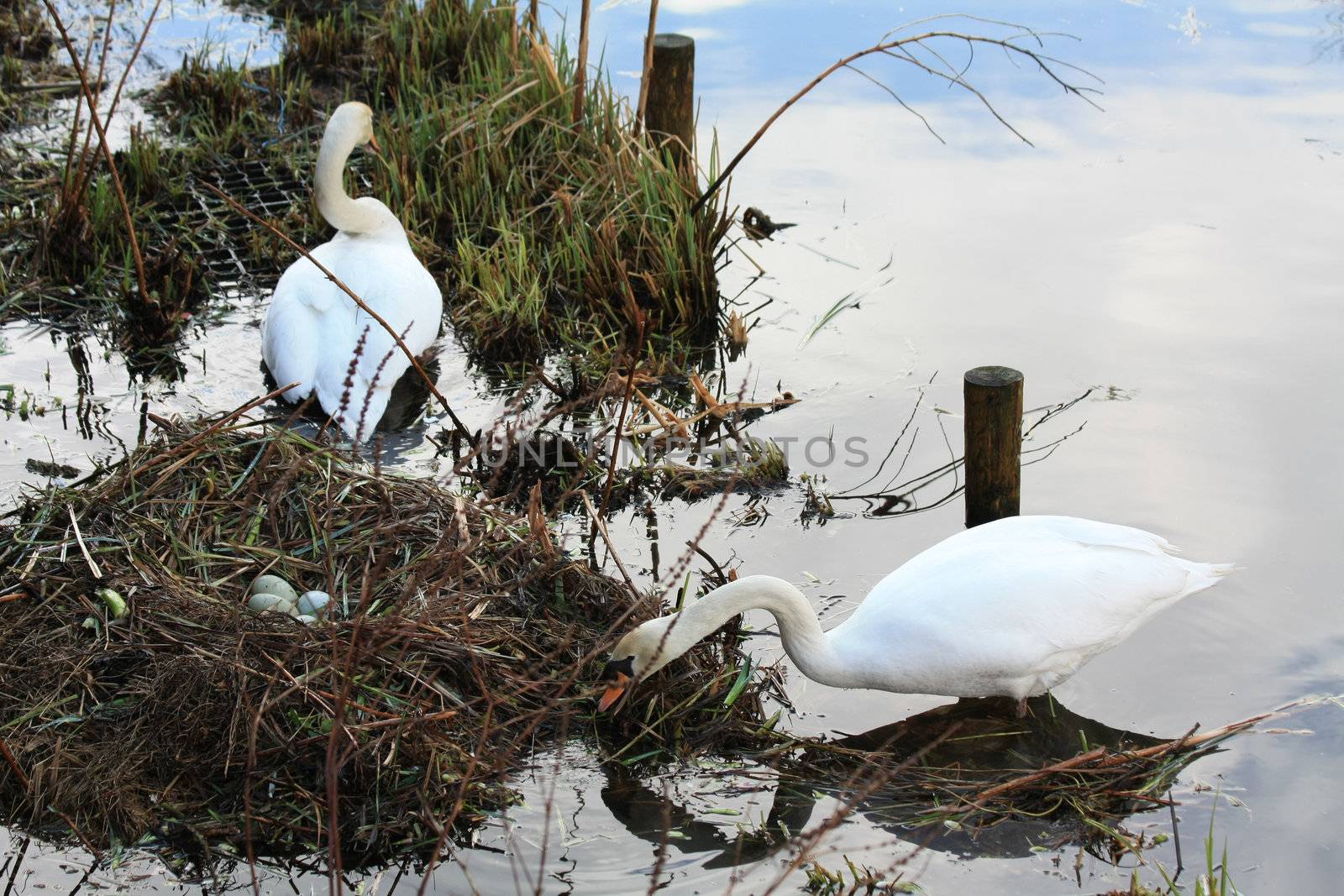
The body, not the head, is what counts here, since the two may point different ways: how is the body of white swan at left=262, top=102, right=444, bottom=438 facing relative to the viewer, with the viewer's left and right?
facing away from the viewer

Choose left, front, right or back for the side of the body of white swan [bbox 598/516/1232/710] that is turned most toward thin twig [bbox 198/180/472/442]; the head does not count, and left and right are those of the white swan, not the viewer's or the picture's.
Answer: front

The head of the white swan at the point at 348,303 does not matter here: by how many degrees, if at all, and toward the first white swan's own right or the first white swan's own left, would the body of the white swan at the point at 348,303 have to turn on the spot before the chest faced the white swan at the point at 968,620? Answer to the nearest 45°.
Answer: approximately 135° to the first white swan's own right

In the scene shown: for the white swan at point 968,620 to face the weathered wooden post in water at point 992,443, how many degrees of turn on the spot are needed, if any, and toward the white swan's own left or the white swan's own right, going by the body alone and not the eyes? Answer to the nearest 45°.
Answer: approximately 90° to the white swan's own right

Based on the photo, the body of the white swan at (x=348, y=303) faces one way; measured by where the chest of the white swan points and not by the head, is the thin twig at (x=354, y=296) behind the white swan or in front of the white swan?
behind

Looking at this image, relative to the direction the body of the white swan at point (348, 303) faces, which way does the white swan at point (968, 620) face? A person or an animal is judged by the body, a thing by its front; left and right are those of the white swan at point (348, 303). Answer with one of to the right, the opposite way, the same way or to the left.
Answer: to the left

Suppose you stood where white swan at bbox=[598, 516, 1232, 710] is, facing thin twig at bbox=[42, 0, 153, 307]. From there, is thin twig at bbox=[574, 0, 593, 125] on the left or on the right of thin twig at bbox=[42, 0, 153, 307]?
right

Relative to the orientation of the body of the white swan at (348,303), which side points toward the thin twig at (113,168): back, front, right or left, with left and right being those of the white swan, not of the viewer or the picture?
left

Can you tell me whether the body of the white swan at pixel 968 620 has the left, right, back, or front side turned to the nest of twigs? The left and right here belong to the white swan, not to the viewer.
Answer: front

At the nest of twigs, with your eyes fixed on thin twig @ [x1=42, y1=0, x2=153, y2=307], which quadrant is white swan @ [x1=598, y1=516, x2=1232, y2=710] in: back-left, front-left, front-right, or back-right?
back-right

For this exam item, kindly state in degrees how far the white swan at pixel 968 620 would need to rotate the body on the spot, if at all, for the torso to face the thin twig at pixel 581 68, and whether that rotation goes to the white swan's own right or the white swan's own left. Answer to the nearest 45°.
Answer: approximately 45° to the white swan's own right

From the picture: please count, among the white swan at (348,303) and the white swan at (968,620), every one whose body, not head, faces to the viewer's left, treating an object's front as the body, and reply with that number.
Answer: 1

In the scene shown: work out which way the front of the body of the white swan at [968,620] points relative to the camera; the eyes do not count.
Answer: to the viewer's left
